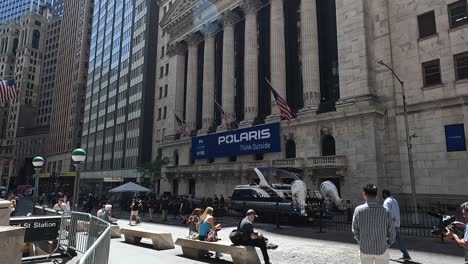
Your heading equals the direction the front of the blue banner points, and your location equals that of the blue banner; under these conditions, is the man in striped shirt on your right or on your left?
on your left

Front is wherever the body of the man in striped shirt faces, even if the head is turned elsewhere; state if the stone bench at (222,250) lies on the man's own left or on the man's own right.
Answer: on the man's own left

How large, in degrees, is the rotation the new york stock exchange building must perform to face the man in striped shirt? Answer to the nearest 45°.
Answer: approximately 45° to its left

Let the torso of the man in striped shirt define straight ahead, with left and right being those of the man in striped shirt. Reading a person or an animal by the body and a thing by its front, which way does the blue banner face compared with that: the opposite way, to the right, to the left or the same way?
the opposite way

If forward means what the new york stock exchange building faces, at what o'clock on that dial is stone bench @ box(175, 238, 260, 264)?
The stone bench is roughly at 11 o'clock from the new york stock exchange building.

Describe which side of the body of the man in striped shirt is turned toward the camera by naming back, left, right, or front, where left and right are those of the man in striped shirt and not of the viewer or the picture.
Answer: back

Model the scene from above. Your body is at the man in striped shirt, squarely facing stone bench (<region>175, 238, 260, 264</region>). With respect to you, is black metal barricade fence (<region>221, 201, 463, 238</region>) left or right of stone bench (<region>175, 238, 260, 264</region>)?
right

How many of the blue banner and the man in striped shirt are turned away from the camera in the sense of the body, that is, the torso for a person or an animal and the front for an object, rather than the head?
1

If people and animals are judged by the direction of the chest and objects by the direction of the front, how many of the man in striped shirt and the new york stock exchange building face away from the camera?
1
